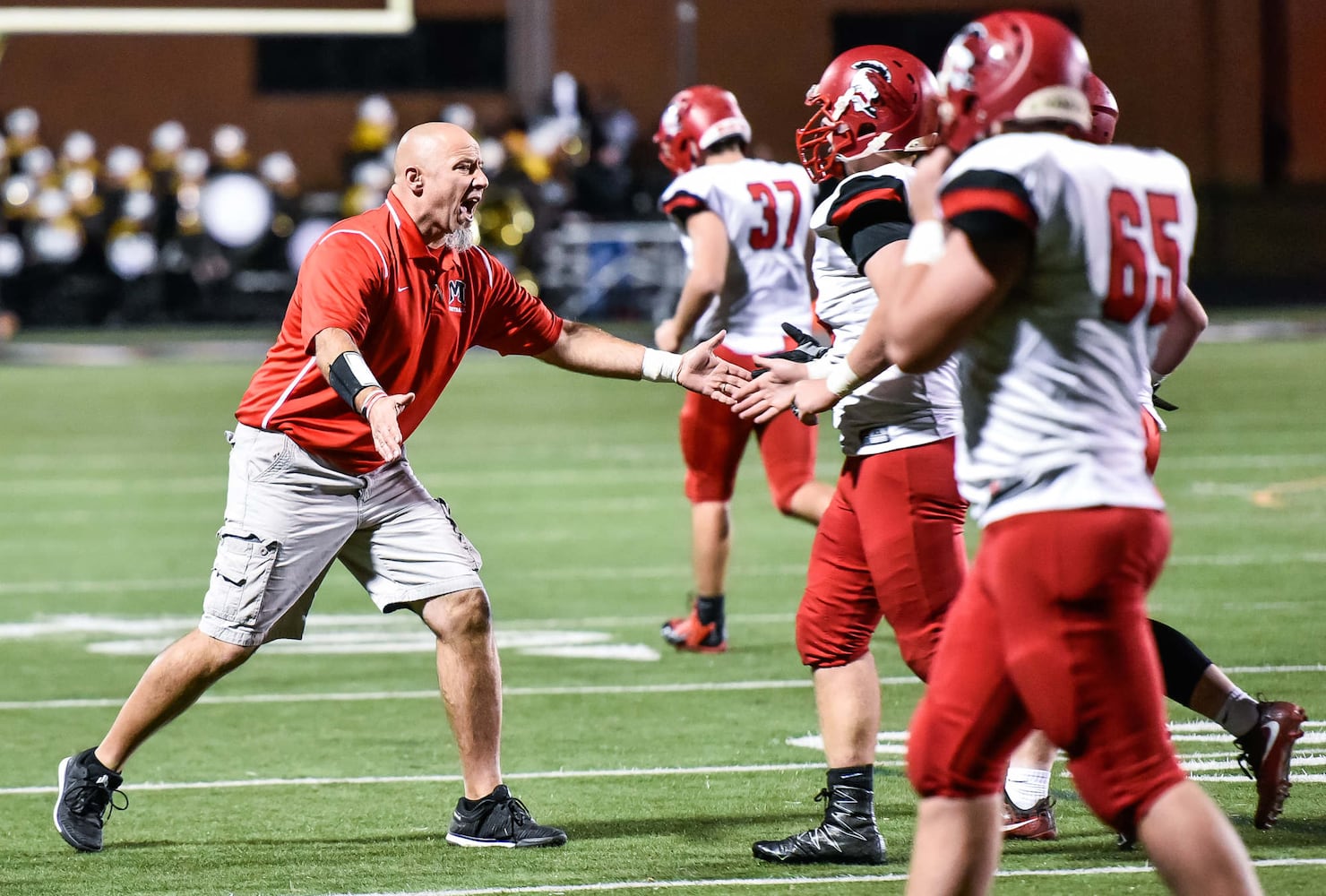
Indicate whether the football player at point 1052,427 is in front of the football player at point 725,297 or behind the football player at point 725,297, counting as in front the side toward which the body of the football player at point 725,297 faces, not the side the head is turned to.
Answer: behind

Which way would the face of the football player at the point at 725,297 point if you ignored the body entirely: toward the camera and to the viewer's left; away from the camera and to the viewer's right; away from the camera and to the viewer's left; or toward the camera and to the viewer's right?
away from the camera and to the viewer's left

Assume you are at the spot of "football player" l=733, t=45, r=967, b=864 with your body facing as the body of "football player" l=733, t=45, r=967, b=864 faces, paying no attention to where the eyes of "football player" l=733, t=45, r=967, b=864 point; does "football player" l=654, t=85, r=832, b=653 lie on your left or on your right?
on your right

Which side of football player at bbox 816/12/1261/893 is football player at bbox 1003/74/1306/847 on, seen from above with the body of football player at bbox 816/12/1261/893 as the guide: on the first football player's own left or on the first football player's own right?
on the first football player's own right

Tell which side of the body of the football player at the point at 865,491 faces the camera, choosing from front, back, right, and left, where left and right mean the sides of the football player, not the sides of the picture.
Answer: left

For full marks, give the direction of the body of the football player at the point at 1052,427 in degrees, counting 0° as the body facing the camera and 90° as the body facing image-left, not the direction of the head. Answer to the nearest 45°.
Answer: approximately 135°

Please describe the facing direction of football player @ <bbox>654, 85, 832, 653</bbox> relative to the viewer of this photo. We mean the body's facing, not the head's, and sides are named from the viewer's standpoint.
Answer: facing away from the viewer and to the left of the viewer

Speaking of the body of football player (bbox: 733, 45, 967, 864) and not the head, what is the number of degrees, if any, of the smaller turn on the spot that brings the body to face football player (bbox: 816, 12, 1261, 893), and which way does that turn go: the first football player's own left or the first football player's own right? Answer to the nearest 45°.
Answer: approximately 90° to the first football player's own left

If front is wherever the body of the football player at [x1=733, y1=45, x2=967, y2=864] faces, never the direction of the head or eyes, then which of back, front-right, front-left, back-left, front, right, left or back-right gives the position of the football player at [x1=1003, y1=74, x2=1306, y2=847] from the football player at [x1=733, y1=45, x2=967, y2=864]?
back

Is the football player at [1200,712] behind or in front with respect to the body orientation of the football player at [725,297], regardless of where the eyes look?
behind
